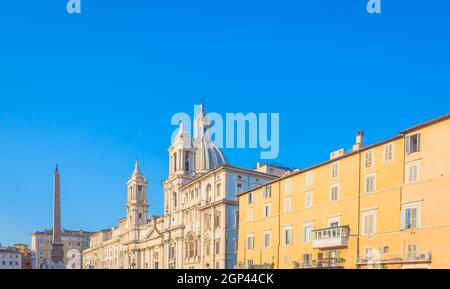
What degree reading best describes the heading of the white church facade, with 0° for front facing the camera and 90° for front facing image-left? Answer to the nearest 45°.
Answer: approximately 45°
